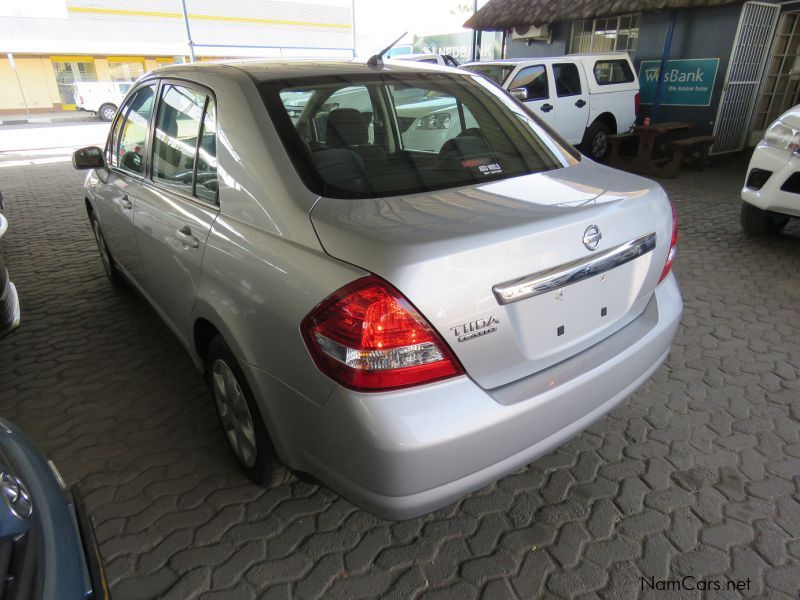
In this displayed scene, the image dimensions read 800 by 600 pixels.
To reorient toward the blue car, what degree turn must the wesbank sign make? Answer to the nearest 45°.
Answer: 0° — it already faces it

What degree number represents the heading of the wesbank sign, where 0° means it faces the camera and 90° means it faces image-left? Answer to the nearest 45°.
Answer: approximately 0°

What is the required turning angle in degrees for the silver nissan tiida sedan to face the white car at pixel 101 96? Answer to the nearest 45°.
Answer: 0° — it already faces it

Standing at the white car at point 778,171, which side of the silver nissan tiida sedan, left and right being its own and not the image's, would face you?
right

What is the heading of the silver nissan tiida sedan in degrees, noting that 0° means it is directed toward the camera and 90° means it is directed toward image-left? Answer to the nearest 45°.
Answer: approximately 135°

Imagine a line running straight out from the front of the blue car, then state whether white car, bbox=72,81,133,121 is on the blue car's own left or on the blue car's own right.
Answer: on the blue car's own left

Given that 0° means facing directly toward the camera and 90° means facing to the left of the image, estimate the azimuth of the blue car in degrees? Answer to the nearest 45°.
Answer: approximately 315°

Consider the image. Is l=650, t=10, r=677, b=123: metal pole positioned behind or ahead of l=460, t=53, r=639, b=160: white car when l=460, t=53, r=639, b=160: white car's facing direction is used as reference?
behind

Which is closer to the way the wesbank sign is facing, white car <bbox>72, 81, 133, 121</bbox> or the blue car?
the blue car

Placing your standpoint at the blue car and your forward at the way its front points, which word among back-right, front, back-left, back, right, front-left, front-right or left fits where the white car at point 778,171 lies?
front-left

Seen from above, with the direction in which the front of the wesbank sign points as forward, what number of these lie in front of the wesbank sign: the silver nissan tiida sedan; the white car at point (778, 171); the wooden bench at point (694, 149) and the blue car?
4

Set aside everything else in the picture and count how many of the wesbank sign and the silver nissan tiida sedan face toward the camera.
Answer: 1
